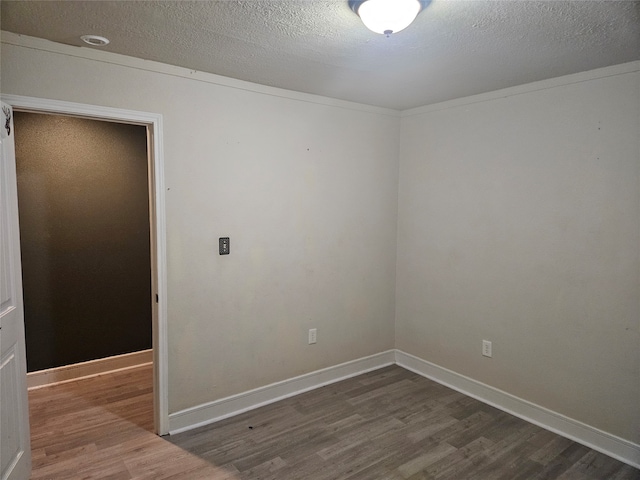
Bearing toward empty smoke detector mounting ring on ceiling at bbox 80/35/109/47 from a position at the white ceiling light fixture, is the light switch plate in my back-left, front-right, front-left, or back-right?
front-right

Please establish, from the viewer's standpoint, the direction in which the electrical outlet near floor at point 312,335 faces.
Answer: facing the viewer and to the right of the viewer
